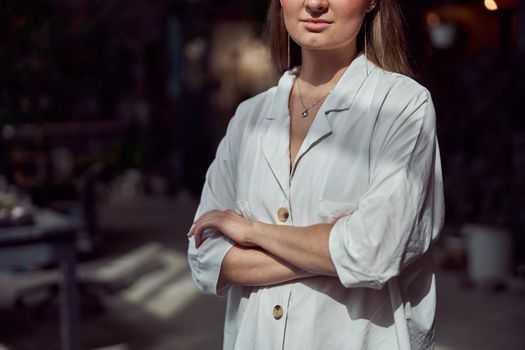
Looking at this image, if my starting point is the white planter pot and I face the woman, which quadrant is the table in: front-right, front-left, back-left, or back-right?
front-right

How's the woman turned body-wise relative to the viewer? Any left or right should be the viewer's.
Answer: facing the viewer and to the left of the viewer

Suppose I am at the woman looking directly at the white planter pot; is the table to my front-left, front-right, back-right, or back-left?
front-left

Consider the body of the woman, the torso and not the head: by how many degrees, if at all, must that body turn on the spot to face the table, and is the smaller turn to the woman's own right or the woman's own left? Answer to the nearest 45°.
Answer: approximately 90° to the woman's own right

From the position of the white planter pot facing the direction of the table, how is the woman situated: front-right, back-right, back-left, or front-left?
front-left
